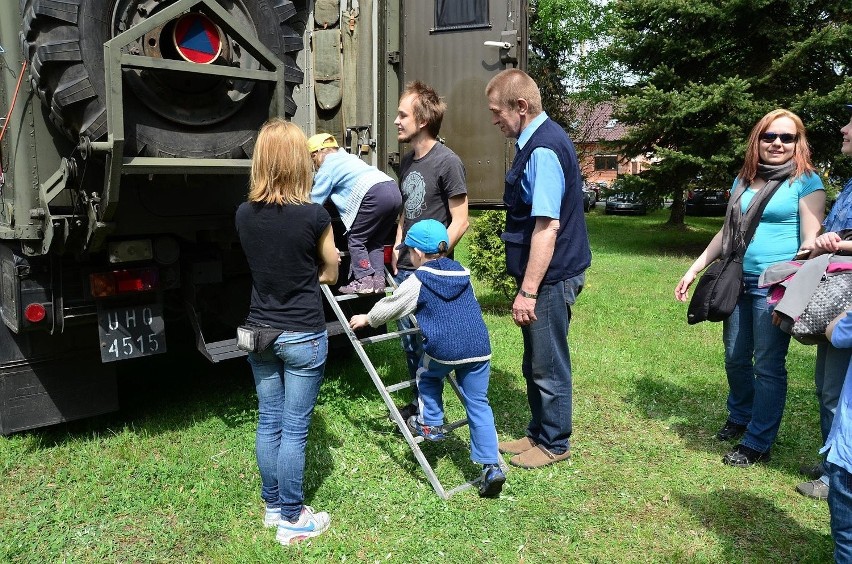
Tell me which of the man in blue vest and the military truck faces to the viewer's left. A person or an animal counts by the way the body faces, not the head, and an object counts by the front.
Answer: the man in blue vest

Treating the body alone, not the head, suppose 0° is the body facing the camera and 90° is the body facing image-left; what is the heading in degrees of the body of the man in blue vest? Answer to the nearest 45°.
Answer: approximately 90°

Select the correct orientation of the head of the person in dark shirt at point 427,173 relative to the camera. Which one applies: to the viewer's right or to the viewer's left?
to the viewer's left

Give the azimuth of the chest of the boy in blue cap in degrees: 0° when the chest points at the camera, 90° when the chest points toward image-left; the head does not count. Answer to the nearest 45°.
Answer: approximately 135°

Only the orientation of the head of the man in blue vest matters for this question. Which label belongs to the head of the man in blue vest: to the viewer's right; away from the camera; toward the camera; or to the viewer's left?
to the viewer's left

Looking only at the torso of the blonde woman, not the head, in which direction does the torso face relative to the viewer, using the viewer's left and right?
facing away from the viewer and to the right of the viewer

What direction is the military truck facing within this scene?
away from the camera
